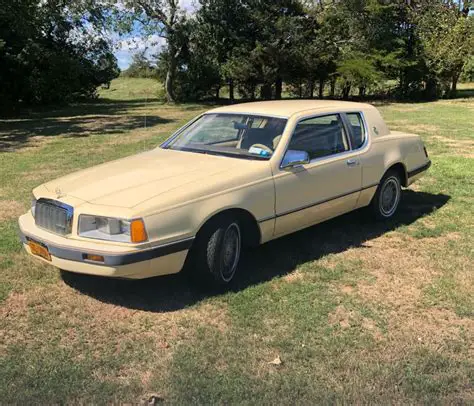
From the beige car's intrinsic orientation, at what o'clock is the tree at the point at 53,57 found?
The tree is roughly at 4 o'clock from the beige car.

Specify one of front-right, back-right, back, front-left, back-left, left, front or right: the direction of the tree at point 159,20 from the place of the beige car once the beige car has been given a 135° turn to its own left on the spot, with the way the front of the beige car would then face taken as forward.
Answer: left

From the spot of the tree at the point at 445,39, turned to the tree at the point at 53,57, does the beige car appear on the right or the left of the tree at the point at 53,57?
left

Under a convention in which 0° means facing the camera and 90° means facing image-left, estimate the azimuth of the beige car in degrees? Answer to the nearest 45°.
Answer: approximately 45°

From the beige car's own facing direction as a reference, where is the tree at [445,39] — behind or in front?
behind
